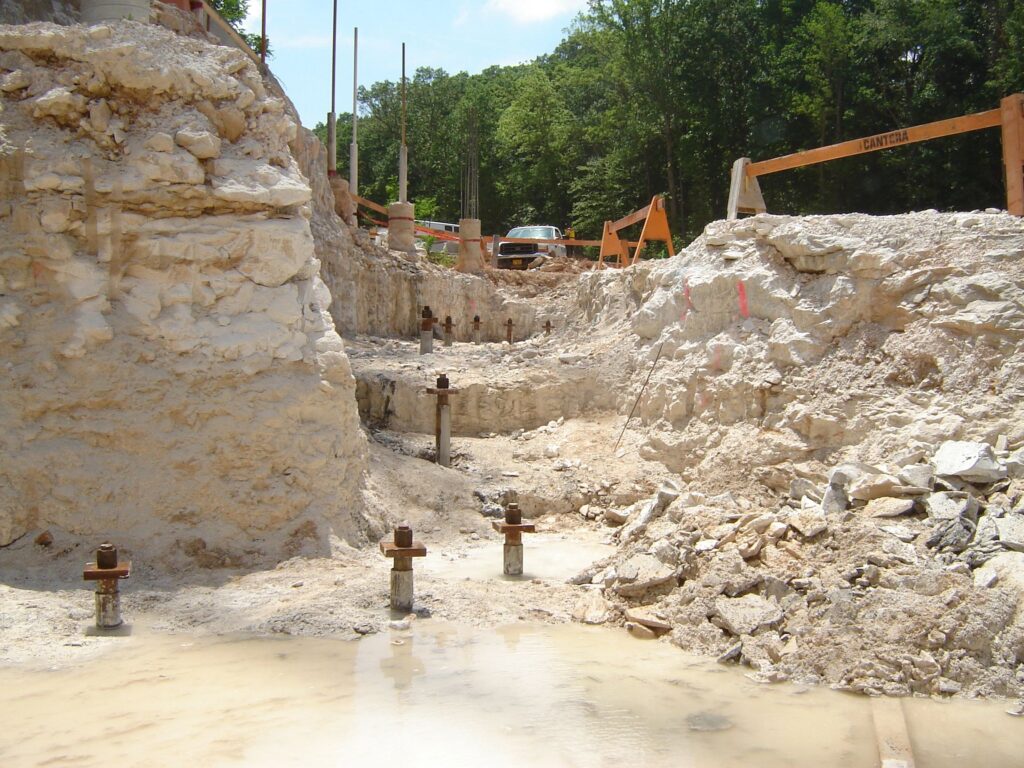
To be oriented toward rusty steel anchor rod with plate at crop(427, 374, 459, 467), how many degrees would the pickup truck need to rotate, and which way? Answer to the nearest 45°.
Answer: approximately 45° to its left

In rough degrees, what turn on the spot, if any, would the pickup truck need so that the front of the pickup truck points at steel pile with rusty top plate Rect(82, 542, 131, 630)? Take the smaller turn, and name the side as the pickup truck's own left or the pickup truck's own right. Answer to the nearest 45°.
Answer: approximately 45° to the pickup truck's own left

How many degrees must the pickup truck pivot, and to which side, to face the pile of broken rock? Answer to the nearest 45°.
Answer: approximately 45° to its left

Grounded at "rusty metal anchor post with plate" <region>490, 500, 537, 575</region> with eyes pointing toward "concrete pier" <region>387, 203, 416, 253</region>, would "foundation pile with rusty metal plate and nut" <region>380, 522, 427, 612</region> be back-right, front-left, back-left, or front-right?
back-left

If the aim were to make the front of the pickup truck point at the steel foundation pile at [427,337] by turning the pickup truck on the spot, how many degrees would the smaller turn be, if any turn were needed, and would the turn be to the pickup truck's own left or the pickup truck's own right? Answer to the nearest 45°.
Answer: approximately 45° to the pickup truck's own left

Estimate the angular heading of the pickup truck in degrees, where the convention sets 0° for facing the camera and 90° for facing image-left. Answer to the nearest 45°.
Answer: approximately 45°

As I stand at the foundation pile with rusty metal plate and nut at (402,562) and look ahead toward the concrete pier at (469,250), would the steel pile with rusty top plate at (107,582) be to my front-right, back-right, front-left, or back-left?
back-left

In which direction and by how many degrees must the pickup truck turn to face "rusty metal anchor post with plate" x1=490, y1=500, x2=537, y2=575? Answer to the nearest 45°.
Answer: approximately 45° to its left
